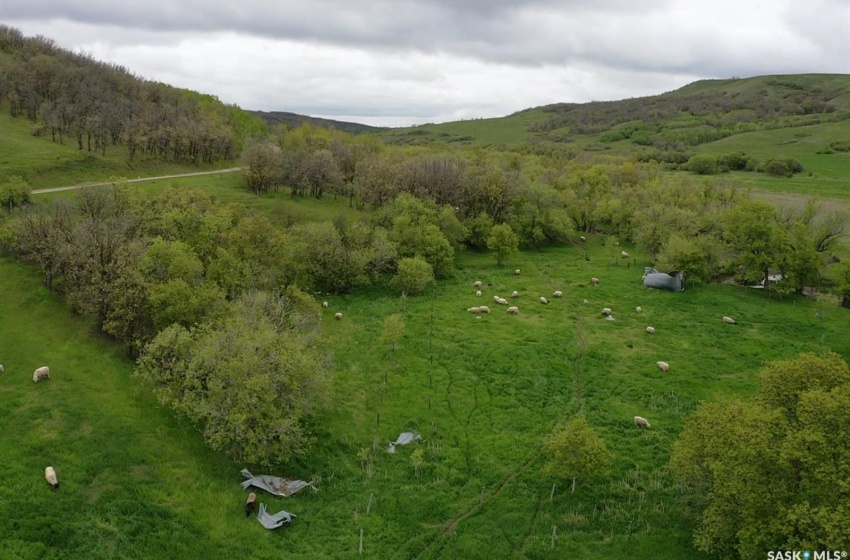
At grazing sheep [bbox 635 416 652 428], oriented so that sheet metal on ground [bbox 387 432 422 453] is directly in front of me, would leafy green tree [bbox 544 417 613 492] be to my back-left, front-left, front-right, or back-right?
front-left

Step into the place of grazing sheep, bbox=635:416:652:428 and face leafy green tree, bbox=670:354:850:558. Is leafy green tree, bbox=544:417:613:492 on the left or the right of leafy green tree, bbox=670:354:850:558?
right

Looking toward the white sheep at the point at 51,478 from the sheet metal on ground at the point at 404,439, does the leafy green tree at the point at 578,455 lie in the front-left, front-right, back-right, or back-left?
back-left

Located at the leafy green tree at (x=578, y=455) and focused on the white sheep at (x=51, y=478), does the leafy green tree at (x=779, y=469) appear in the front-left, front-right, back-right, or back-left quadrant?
back-left

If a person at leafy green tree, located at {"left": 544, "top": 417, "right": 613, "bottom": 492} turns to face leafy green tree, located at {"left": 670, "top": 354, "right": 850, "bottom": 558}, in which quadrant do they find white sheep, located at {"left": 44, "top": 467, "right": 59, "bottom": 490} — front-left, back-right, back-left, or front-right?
back-right

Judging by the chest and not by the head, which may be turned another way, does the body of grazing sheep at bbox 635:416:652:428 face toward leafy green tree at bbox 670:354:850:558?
no
